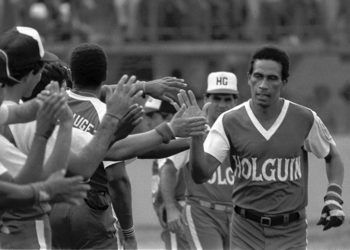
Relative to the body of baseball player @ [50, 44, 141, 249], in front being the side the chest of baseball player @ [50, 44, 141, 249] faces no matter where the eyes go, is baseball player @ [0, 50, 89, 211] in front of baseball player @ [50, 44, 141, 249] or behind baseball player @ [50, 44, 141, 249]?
behind

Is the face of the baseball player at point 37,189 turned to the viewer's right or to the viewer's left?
to the viewer's right

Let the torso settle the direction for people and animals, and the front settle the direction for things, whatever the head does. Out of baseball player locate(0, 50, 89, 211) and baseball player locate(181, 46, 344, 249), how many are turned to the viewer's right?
1

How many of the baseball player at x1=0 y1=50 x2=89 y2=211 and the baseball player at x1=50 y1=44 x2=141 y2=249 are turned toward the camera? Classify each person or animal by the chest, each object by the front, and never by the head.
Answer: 0

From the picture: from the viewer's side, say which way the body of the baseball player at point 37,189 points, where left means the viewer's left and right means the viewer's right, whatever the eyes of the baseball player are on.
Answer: facing to the right of the viewer

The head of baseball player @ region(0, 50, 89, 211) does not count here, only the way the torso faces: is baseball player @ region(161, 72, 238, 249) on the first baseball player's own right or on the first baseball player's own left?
on the first baseball player's own left

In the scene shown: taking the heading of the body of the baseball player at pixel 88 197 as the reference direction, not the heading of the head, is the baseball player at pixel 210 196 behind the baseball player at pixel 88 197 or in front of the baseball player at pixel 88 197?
in front

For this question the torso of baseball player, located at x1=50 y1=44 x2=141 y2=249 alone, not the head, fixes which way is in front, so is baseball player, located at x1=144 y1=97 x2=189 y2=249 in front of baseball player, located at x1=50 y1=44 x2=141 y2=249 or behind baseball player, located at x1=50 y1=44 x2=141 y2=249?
in front

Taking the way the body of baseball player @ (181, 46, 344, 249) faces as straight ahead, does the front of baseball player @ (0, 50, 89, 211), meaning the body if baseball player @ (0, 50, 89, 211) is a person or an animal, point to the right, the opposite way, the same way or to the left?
to the left

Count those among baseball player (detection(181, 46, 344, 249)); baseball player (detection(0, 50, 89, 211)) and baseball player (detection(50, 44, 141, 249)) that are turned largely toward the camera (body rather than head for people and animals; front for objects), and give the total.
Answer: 1
